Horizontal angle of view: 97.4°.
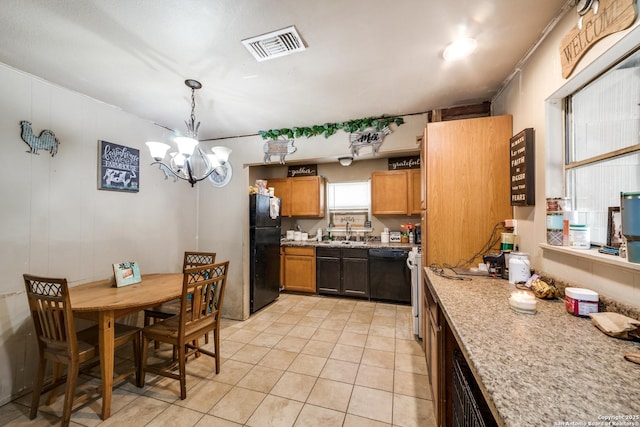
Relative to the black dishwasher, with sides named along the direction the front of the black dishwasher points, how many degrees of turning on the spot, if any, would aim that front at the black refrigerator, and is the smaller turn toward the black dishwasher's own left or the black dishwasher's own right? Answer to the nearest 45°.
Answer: approximately 90° to the black dishwasher's own right

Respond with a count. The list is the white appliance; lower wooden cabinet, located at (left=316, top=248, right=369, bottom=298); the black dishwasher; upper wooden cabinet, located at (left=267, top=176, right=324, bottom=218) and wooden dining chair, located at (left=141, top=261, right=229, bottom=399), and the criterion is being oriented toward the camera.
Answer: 3

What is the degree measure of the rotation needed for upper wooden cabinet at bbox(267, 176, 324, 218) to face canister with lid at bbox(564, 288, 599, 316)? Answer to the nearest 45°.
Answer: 0° — it already faces it

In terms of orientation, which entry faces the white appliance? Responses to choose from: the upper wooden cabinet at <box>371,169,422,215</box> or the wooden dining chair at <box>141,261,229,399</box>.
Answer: the upper wooden cabinet

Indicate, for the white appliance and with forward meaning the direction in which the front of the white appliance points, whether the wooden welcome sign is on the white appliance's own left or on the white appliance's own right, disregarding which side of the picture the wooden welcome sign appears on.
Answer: on the white appliance's own left

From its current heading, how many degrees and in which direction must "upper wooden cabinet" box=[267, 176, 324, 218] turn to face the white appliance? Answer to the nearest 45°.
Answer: approximately 45° to its left

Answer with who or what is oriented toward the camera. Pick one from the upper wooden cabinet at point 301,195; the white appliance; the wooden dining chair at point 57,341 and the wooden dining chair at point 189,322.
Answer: the upper wooden cabinet

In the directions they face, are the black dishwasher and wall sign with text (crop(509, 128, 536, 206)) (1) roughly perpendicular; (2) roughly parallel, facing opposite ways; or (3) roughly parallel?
roughly perpendicular

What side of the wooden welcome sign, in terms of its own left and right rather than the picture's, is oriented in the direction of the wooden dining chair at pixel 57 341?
front
